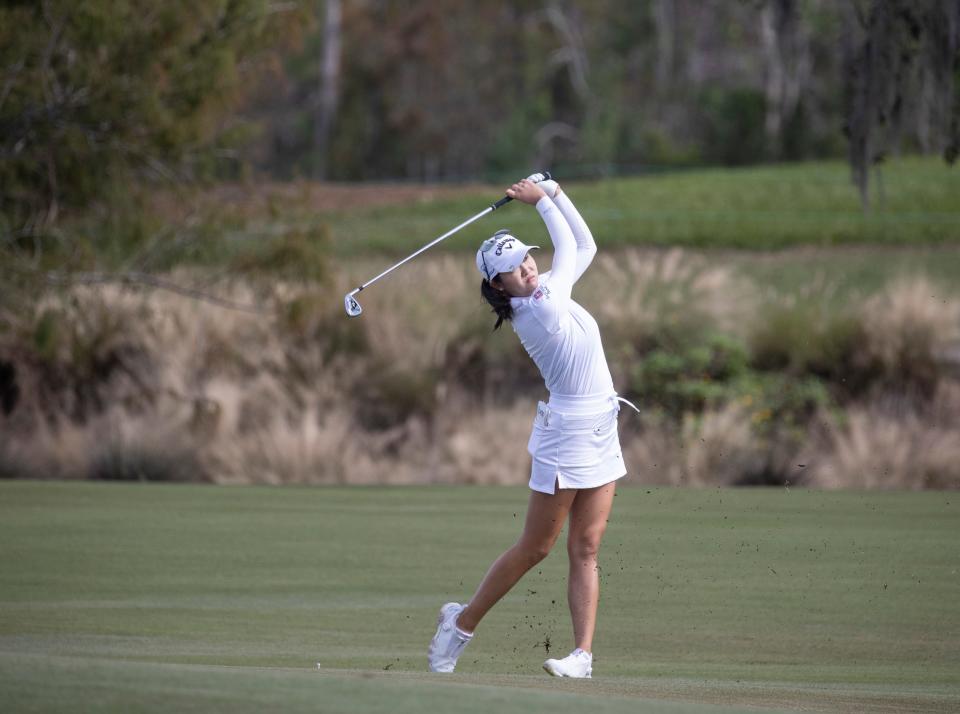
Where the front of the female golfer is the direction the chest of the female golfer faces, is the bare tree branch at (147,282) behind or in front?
behind
